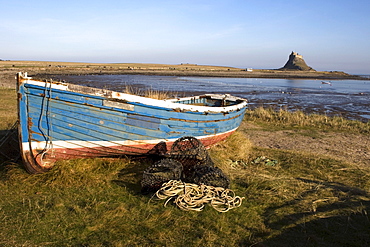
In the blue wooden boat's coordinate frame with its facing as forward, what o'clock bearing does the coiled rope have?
The coiled rope is roughly at 9 o'clock from the blue wooden boat.

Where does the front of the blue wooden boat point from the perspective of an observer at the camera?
facing the viewer and to the left of the viewer

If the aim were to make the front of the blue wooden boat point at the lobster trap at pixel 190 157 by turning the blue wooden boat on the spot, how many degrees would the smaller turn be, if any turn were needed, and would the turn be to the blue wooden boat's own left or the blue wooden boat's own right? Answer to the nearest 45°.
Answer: approximately 135° to the blue wooden boat's own left

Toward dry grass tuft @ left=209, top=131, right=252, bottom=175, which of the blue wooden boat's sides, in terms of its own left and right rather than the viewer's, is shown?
back

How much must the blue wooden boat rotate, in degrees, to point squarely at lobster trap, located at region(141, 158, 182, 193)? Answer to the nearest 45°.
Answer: approximately 90° to its left
